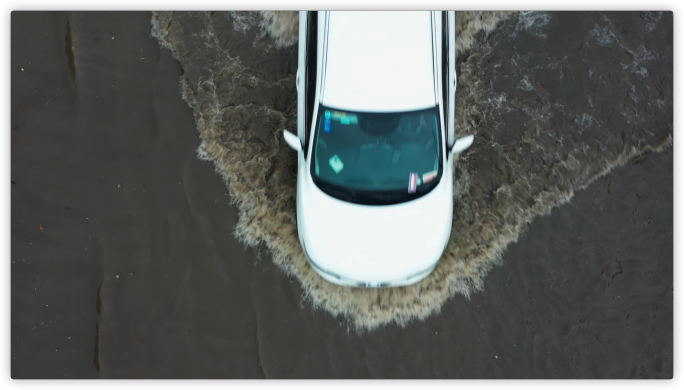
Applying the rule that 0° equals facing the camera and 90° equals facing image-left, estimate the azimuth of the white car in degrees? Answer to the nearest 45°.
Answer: approximately 0°
